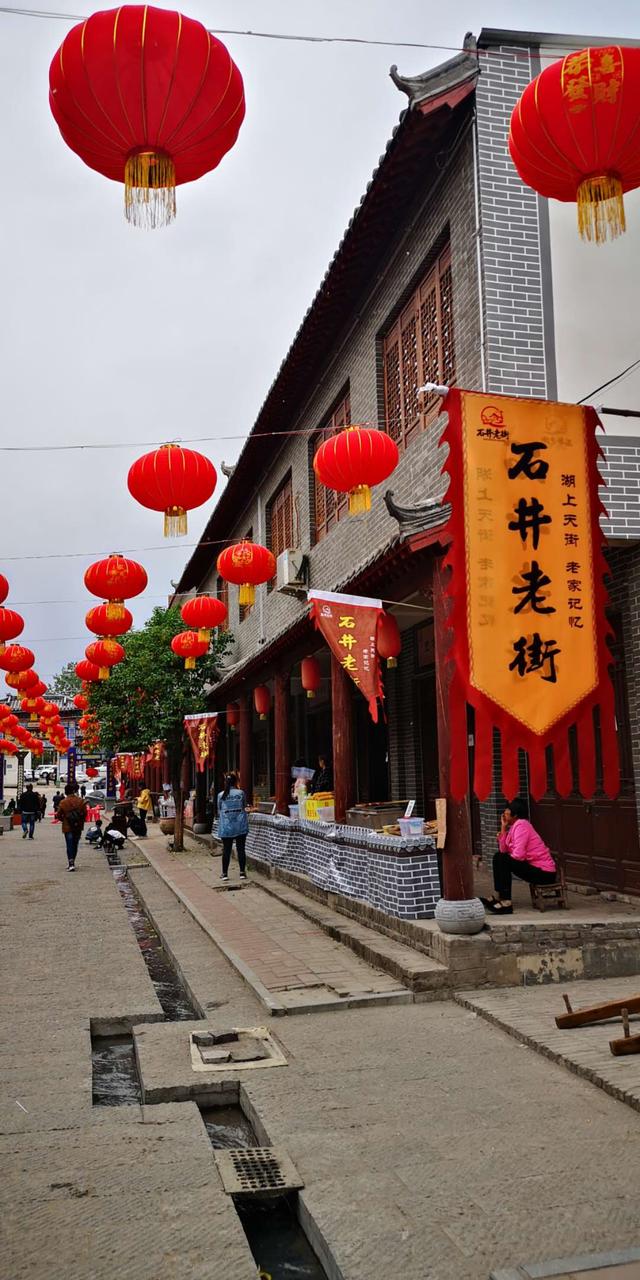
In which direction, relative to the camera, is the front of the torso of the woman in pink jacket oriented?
to the viewer's left

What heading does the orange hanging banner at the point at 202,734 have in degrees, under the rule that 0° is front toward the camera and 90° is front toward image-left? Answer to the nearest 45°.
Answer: approximately 0°

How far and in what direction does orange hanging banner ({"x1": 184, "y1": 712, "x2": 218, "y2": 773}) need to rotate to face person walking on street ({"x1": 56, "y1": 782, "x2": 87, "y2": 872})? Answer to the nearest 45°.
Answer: approximately 45° to its right

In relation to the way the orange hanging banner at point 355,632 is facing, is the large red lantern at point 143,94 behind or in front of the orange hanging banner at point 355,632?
in front

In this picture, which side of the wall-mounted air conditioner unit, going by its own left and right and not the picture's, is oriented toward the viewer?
left

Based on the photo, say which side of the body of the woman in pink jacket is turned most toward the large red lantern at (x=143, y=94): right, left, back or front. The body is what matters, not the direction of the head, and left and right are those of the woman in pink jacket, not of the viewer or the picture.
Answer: left

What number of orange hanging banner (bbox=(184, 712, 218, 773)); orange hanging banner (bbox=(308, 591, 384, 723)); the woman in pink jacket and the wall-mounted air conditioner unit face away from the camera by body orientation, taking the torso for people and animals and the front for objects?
0

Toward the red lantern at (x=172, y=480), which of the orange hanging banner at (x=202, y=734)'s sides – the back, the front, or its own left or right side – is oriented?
front

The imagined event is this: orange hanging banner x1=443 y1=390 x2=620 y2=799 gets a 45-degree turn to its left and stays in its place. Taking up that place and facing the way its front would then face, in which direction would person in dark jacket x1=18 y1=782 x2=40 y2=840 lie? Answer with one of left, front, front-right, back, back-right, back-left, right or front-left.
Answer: back

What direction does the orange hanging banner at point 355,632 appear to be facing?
toward the camera

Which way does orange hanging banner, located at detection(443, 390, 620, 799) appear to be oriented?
toward the camera
